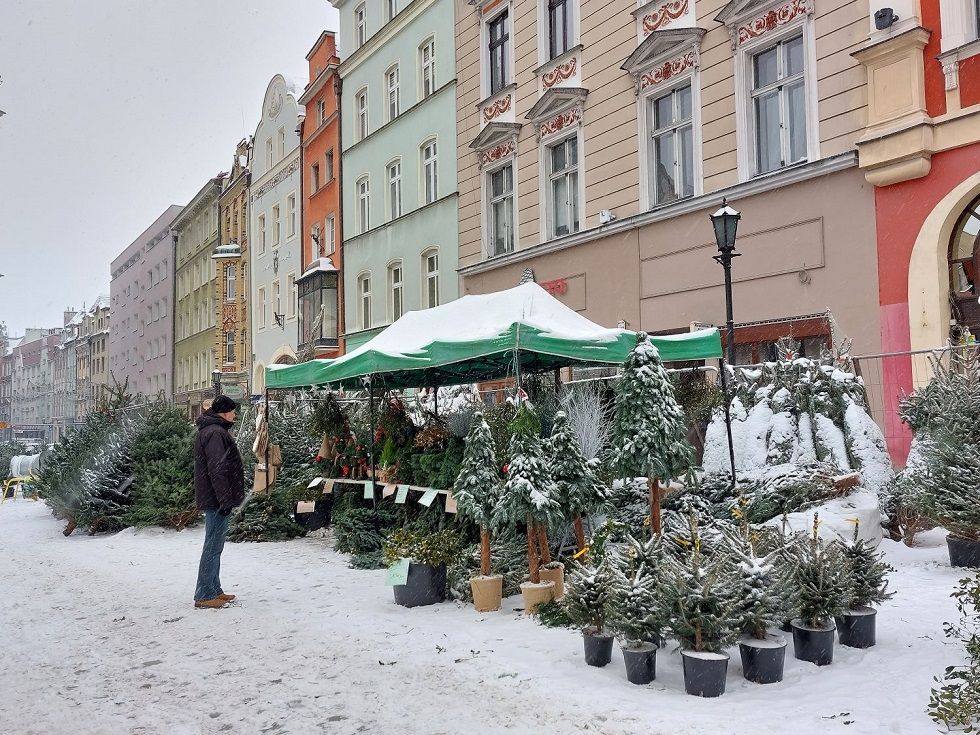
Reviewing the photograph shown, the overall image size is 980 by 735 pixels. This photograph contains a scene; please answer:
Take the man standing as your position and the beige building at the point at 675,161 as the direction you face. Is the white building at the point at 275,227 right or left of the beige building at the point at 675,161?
left

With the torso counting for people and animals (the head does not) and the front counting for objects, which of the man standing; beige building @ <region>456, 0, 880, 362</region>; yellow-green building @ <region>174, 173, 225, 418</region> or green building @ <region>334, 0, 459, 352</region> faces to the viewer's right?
the man standing

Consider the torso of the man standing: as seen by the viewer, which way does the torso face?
to the viewer's right

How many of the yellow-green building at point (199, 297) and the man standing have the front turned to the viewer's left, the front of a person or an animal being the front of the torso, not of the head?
1

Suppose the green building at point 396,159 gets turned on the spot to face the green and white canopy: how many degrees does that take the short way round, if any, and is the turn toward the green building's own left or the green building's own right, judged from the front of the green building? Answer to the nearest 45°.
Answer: approximately 45° to the green building's own left

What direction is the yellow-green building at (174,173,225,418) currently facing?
to the viewer's left

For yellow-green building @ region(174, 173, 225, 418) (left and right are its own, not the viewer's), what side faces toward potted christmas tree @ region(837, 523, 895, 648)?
left

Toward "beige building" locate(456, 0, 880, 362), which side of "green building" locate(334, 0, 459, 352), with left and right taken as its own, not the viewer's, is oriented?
left

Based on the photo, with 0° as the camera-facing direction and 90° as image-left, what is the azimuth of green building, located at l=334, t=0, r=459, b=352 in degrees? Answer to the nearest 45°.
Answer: approximately 45°

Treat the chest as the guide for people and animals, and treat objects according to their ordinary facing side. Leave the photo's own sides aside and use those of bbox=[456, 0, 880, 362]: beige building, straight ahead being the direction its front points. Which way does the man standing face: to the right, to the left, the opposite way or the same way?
the opposite way

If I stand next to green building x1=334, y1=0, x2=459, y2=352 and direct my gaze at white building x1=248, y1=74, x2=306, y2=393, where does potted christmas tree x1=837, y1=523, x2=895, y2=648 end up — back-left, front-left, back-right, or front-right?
back-left

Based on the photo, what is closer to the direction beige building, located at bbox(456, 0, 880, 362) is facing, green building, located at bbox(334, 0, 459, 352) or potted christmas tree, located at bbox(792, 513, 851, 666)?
the potted christmas tree

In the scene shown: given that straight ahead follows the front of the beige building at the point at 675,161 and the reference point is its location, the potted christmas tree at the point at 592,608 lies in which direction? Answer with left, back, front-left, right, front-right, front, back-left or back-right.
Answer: front-left

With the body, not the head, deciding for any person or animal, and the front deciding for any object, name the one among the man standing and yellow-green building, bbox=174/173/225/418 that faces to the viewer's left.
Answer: the yellow-green building
